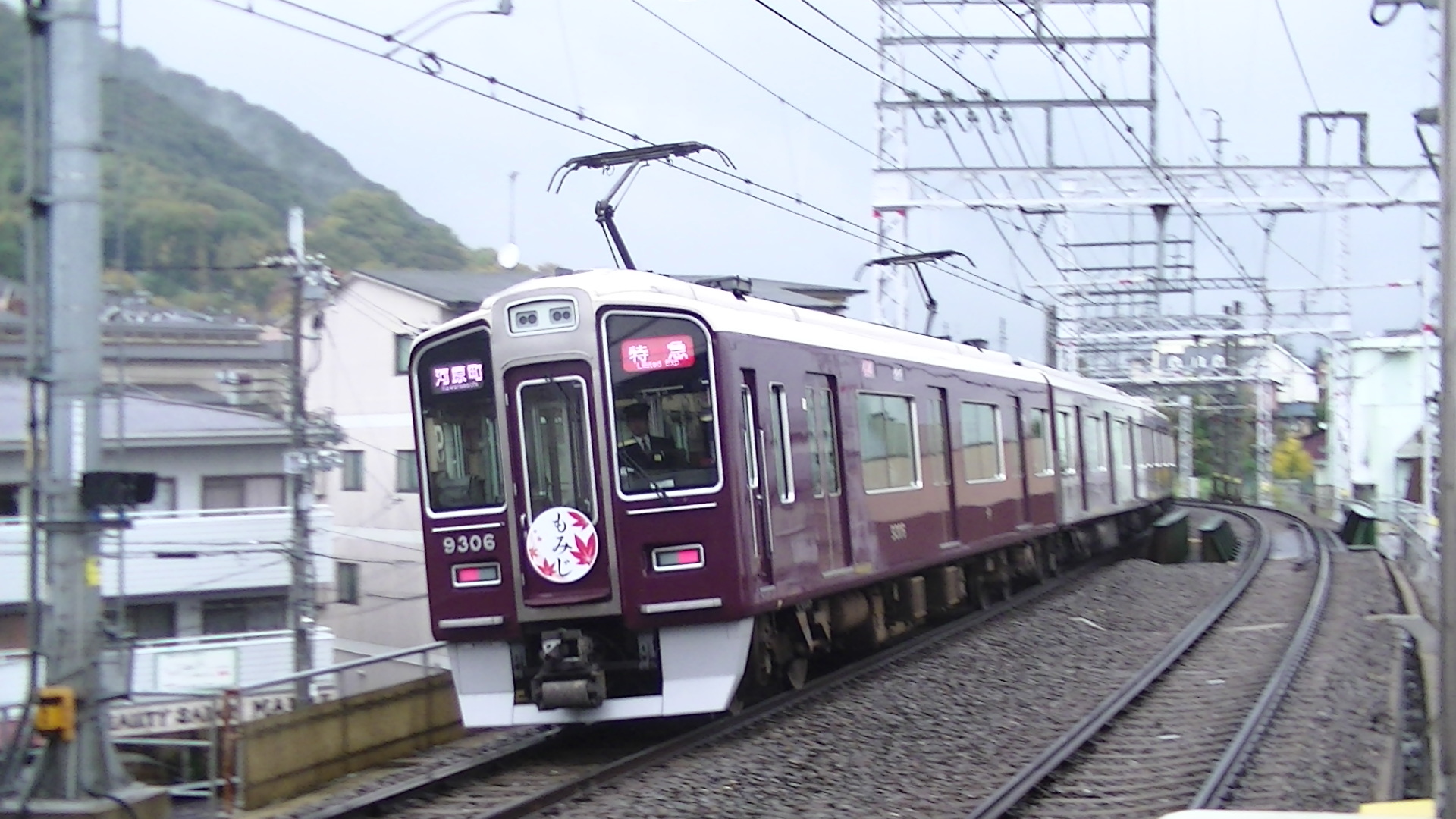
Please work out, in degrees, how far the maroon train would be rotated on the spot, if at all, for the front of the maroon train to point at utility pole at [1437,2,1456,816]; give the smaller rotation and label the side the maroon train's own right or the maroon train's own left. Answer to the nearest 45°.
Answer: approximately 90° to the maroon train's own left

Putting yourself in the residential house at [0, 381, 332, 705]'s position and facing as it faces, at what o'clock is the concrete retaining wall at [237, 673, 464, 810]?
The concrete retaining wall is roughly at 12 o'clock from the residential house.

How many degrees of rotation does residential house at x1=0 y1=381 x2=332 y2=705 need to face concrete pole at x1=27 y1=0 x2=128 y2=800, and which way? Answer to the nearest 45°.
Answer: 0° — it already faces it

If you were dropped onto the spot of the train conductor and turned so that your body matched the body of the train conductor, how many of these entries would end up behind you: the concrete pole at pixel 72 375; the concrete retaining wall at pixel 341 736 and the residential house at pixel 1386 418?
1

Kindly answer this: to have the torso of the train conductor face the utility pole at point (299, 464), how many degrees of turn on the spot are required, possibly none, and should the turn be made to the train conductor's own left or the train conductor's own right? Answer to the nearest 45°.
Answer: approximately 90° to the train conductor's own right

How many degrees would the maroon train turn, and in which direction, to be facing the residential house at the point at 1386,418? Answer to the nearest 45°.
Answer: approximately 180°

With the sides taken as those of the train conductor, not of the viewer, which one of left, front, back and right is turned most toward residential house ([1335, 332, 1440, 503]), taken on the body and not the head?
back

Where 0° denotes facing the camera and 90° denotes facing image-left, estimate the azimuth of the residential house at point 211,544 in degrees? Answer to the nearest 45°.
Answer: approximately 0°

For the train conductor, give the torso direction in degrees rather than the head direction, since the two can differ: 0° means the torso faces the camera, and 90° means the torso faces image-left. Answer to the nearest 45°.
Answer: approximately 45°

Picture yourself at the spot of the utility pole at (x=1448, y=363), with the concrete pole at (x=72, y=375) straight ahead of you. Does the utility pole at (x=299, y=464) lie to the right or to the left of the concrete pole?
right
